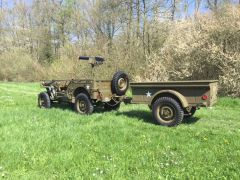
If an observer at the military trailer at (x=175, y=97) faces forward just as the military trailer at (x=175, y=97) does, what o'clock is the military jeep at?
The military jeep is roughly at 1 o'clock from the military trailer.

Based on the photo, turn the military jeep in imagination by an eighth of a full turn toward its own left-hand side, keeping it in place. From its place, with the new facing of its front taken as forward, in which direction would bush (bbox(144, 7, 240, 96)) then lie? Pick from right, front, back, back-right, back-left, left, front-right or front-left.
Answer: back-right

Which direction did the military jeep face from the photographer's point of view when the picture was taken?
facing away from the viewer and to the left of the viewer

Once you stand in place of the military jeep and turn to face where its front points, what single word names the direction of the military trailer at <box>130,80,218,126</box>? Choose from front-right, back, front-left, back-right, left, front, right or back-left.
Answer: back

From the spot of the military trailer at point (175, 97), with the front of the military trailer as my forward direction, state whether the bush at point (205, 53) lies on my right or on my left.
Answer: on my right

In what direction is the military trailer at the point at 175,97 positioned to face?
to the viewer's left

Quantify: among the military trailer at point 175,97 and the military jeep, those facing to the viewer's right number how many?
0
